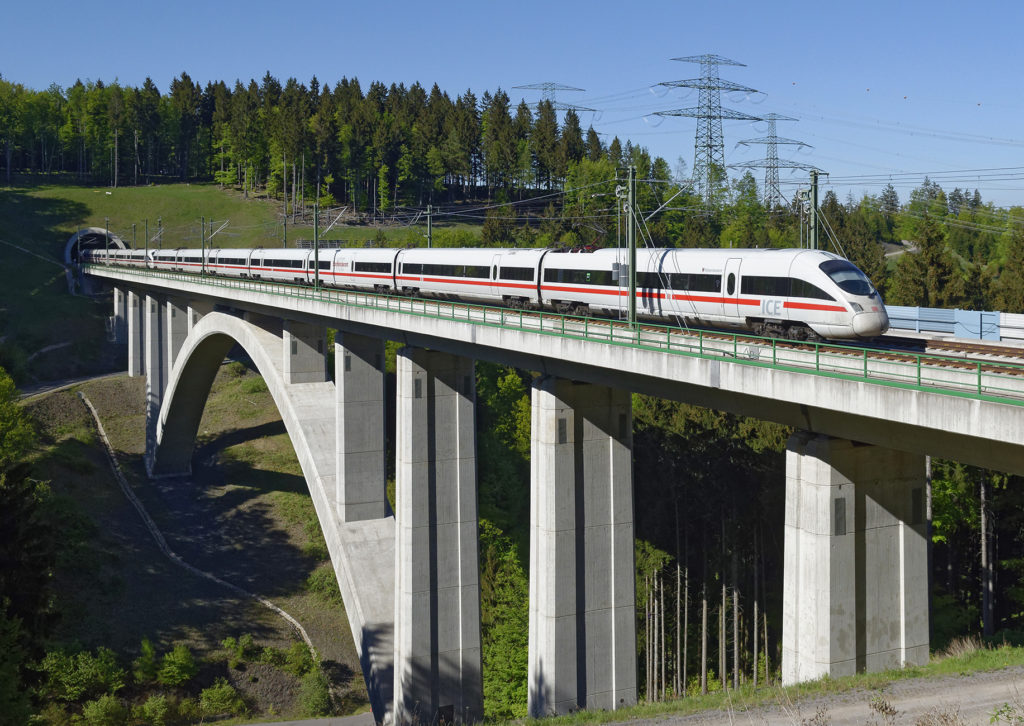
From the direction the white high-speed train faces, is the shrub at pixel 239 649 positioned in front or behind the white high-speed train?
behind

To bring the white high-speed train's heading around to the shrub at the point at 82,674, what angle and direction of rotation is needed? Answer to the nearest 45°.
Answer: approximately 180°

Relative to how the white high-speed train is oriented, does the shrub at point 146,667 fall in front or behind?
behind

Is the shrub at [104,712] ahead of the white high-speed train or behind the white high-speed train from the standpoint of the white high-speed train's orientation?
behind

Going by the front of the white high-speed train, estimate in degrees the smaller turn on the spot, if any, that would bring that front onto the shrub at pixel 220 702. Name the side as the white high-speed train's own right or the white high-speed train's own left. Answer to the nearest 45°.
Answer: approximately 180°

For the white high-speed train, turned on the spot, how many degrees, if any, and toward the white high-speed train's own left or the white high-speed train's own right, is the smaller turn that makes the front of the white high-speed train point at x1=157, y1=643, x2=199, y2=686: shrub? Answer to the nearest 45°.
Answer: approximately 180°

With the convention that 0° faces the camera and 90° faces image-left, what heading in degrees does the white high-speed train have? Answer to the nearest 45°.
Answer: approximately 315°
